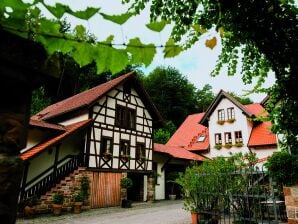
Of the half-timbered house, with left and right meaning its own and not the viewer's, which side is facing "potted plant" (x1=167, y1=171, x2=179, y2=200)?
left

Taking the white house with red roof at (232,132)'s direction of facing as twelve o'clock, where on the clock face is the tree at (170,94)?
The tree is roughly at 5 o'clock from the white house with red roof.

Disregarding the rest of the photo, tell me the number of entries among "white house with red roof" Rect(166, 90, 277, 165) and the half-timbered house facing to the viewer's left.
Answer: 0

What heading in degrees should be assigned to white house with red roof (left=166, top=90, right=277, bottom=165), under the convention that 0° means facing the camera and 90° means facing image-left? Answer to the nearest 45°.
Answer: approximately 0°

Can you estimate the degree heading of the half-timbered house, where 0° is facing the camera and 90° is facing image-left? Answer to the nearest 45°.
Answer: approximately 315°

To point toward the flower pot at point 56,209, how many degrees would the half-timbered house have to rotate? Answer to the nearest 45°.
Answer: approximately 90° to its right

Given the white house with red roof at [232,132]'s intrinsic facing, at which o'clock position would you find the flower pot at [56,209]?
The flower pot is roughly at 1 o'clock from the white house with red roof.

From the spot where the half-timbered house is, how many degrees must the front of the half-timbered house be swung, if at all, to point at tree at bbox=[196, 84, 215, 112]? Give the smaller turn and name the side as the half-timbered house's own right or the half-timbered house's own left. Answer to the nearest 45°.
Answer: approximately 90° to the half-timbered house's own left
